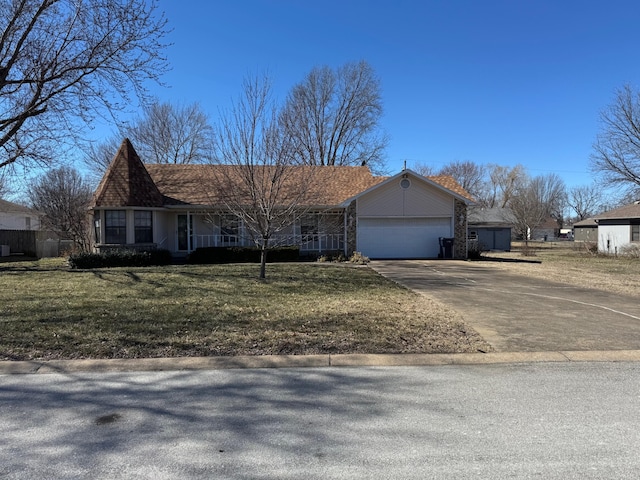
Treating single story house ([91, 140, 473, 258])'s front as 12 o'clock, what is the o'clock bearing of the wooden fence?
The wooden fence is roughly at 4 o'clock from the single story house.

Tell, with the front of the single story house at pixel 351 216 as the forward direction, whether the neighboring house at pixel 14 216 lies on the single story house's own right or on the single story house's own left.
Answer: on the single story house's own right

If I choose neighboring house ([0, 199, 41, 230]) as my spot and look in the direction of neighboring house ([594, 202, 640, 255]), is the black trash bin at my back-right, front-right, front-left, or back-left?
front-right

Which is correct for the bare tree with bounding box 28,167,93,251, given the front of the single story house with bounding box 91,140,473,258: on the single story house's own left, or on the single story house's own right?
on the single story house's own right

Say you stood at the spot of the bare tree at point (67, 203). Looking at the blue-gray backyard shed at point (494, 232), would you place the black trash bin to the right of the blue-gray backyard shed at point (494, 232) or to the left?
right

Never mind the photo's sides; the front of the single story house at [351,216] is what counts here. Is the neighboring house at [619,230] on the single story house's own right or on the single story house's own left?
on the single story house's own left

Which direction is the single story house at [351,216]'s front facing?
toward the camera

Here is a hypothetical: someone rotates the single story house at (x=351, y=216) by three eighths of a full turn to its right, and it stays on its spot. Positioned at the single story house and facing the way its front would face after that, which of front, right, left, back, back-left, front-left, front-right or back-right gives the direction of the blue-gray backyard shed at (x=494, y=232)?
right
